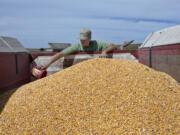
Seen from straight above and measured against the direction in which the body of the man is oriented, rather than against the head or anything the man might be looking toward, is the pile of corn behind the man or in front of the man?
in front

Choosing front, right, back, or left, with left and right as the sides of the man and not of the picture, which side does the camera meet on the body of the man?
front
